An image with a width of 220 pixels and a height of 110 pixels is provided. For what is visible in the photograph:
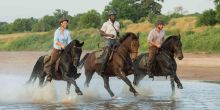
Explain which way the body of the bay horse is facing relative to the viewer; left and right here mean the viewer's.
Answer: facing the viewer and to the right of the viewer

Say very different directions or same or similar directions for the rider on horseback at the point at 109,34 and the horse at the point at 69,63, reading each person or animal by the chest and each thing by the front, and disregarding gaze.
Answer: same or similar directions

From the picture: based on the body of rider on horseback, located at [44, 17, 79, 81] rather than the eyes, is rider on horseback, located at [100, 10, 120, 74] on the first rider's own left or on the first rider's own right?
on the first rider's own left

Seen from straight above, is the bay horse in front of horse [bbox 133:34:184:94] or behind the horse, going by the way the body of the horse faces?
behind

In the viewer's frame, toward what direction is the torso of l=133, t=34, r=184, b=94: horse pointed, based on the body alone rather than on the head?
to the viewer's right

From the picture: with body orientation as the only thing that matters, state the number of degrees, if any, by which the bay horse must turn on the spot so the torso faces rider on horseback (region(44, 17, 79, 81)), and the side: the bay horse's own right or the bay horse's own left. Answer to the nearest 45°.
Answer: approximately 135° to the bay horse's own right

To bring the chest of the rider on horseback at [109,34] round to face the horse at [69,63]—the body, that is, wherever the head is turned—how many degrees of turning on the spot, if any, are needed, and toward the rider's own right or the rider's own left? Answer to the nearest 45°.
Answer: approximately 90° to the rider's own right

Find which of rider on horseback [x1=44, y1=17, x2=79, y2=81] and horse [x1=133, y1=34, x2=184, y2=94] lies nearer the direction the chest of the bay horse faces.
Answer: the horse
